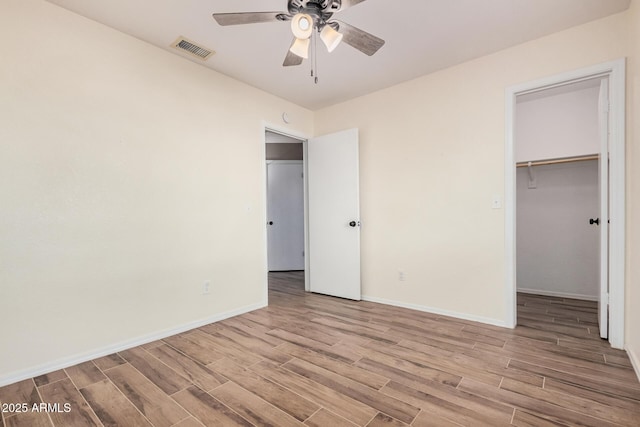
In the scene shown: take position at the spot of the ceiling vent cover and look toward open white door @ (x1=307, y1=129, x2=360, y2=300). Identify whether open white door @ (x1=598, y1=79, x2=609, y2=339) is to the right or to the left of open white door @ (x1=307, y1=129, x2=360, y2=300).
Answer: right

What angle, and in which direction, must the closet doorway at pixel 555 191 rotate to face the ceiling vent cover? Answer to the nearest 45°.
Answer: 0° — it already faces it

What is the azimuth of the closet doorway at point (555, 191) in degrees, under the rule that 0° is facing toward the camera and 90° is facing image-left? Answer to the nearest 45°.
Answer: approximately 45°

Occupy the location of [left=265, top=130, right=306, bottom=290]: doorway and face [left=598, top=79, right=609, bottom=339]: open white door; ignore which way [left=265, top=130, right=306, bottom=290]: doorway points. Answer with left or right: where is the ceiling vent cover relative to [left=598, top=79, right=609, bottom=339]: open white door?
right

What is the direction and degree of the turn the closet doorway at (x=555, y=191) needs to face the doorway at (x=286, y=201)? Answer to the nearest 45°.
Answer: approximately 45° to its right

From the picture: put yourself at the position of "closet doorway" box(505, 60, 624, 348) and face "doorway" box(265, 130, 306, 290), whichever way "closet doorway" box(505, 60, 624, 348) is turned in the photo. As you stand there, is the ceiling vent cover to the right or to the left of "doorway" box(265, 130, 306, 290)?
left

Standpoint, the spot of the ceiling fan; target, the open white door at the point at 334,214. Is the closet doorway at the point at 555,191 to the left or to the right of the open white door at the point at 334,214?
right
